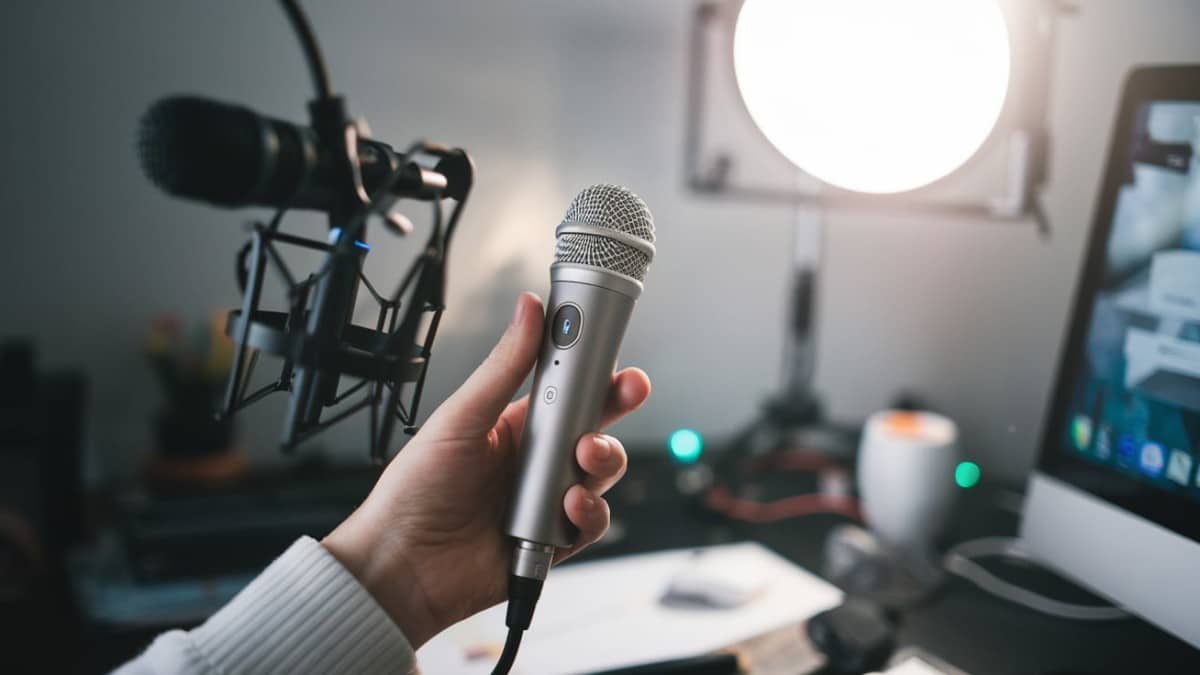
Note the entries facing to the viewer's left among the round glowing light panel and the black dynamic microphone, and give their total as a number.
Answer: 1

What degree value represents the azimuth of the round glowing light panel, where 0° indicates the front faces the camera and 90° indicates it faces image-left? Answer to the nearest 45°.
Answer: approximately 0°

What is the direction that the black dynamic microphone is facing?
to the viewer's left

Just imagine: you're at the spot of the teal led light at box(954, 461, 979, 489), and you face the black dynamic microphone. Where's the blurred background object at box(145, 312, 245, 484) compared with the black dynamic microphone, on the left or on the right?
right

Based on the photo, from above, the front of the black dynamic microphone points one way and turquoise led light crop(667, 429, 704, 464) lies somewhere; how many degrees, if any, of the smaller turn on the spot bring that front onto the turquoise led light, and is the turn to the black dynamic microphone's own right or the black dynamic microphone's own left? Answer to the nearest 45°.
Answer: approximately 135° to the black dynamic microphone's own right

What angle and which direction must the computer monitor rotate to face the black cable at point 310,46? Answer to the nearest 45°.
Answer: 0° — it already faces it

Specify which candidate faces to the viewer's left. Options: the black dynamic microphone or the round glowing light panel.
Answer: the black dynamic microphone
